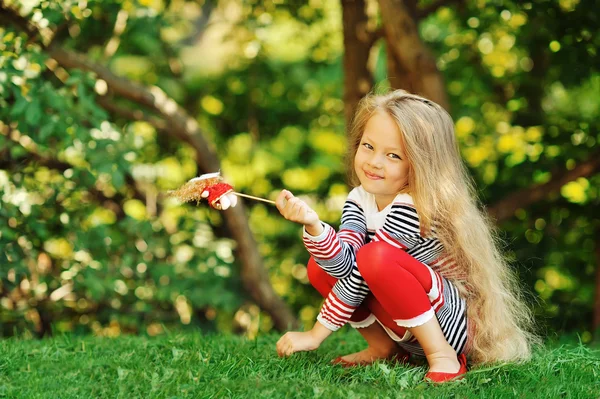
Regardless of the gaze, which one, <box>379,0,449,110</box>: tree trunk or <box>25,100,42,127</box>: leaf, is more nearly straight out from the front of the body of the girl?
the leaf

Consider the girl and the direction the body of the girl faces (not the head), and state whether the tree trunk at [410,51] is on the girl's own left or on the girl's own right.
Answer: on the girl's own right

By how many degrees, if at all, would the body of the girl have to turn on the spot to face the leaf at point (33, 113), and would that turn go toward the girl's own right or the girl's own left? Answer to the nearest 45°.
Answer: approximately 90° to the girl's own right

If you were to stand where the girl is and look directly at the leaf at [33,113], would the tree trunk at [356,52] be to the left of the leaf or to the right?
right

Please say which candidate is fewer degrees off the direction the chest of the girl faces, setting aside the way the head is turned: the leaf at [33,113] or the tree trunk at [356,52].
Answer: the leaf

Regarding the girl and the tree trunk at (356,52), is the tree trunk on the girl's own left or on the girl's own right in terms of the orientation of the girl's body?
on the girl's own right

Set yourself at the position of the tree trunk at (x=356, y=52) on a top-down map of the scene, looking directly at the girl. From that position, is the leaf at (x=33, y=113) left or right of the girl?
right

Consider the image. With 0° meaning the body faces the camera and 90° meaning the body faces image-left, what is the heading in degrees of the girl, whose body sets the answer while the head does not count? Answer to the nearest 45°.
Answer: approximately 45°
